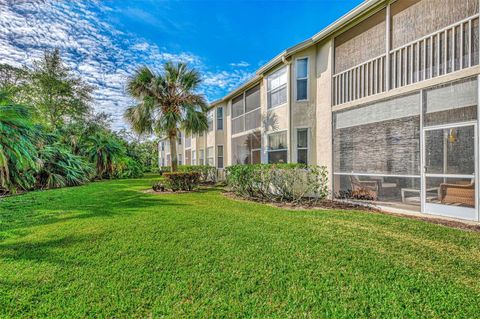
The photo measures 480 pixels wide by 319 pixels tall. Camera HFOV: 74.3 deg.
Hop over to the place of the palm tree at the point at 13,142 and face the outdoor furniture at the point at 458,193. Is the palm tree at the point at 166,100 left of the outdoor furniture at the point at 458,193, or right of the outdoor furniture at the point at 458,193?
left

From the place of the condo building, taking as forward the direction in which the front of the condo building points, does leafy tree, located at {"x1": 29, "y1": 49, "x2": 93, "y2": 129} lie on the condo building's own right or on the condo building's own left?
on the condo building's own right

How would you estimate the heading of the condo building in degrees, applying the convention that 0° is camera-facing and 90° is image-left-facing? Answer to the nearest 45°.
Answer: approximately 45°

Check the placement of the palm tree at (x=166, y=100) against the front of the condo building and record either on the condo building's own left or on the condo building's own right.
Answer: on the condo building's own right

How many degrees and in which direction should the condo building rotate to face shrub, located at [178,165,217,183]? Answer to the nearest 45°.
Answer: approximately 90° to its right

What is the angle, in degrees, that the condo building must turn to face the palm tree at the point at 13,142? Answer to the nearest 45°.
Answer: approximately 45° to its right
